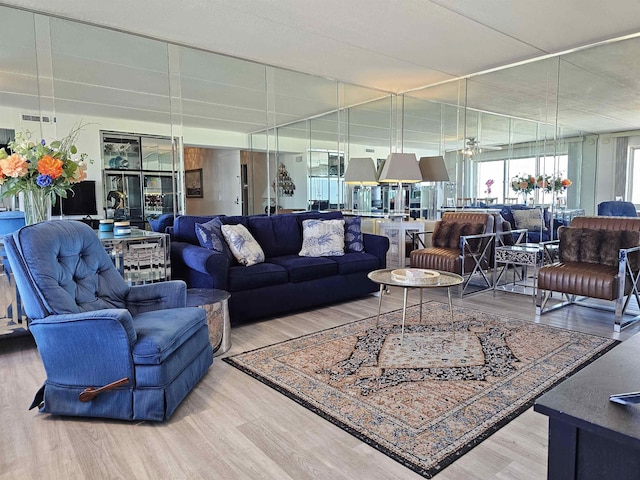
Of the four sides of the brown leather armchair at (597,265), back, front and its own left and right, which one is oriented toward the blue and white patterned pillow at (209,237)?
front

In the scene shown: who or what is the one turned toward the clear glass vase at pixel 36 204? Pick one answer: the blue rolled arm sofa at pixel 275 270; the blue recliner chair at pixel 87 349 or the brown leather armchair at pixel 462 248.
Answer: the brown leather armchair

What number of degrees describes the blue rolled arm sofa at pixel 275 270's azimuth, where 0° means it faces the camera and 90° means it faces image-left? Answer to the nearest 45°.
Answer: approximately 315°

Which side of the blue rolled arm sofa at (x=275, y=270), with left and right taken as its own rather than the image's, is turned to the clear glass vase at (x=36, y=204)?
right

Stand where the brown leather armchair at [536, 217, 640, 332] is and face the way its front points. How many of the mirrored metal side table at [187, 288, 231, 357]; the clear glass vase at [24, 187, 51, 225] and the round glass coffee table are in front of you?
3

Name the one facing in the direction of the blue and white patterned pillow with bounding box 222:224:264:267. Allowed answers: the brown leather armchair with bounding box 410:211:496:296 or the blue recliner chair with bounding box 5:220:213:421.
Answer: the brown leather armchair

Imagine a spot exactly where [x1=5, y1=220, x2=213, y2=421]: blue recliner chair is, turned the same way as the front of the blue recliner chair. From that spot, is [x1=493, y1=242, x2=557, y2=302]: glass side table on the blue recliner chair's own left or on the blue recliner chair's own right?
on the blue recliner chair's own left

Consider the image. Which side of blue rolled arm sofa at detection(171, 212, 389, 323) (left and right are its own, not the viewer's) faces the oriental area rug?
front

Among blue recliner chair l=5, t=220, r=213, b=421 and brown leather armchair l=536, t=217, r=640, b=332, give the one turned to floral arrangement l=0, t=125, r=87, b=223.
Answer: the brown leather armchair

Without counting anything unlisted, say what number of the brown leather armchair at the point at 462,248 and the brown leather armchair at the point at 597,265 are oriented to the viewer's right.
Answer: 0

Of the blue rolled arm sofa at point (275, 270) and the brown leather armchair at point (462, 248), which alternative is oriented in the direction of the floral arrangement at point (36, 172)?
the brown leather armchair

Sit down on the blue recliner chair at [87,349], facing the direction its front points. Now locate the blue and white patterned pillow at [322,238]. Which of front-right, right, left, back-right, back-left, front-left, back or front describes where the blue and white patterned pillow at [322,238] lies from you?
left

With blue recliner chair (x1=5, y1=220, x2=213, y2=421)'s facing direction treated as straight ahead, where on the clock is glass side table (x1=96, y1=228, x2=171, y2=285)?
The glass side table is roughly at 8 o'clock from the blue recliner chair.
